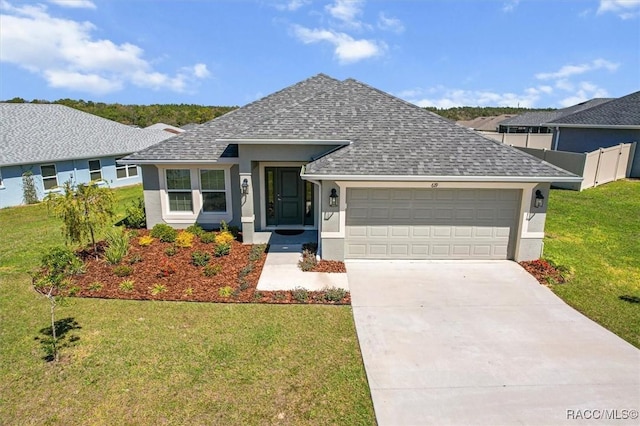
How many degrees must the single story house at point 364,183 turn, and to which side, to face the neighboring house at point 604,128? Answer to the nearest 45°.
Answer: approximately 135° to its left

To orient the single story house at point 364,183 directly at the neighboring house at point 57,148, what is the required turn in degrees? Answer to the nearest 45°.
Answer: approximately 135° to its right

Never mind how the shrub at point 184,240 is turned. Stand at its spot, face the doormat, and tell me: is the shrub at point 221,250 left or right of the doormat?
right

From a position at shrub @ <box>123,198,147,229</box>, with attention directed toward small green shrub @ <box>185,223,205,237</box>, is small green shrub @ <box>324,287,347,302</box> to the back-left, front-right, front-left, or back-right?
front-right

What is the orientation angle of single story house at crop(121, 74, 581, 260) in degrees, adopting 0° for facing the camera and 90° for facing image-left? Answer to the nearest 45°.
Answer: approximately 0°

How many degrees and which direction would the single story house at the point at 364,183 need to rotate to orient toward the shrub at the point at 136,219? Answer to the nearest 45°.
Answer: approximately 90° to its right

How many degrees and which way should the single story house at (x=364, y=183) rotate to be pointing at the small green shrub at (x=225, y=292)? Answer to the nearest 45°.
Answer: approximately 45° to its right

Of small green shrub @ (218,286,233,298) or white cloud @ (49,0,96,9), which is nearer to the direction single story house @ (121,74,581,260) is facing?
the small green shrub

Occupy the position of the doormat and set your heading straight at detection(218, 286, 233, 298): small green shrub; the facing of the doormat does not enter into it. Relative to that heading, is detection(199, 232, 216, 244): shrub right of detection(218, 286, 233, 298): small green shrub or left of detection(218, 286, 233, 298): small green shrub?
right

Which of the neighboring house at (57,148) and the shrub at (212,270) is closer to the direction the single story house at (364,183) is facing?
the shrub

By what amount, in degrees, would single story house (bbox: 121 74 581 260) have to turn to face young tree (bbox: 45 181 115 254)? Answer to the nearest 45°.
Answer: approximately 90° to its right
